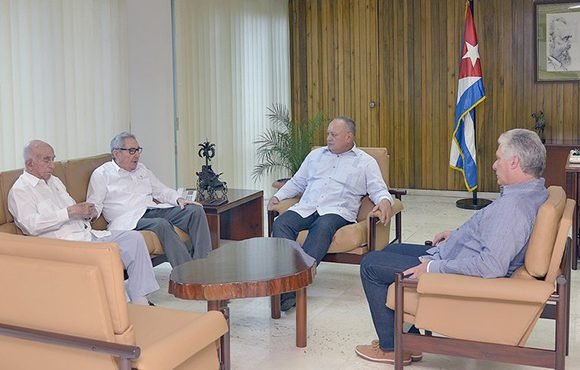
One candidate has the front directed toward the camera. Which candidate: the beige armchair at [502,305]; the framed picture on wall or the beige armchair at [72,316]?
the framed picture on wall

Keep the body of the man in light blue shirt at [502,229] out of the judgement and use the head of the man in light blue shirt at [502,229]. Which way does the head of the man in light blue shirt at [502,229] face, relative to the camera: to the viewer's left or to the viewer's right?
to the viewer's left

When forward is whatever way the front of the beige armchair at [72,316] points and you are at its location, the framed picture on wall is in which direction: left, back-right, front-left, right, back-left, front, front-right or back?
front

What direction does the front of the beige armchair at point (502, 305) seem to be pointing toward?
to the viewer's left

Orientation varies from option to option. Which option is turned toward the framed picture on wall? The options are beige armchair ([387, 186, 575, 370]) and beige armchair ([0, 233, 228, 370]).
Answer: beige armchair ([0, 233, 228, 370])

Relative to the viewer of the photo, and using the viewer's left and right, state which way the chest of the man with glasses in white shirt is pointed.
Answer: facing the viewer and to the right of the viewer

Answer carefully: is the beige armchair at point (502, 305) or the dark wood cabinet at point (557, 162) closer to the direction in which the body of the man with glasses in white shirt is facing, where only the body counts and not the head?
the beige armchair

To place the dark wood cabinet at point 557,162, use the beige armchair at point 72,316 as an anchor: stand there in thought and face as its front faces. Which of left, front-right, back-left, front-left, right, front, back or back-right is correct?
front

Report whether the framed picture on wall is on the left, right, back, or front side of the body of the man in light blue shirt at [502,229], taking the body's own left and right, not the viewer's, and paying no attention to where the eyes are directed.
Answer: right

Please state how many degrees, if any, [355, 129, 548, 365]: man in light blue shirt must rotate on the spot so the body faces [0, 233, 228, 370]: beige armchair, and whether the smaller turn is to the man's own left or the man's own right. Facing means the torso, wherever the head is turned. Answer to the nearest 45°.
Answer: approximately 45° to the man's own left

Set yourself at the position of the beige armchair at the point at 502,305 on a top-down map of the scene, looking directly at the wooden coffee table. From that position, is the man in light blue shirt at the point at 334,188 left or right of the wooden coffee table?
right

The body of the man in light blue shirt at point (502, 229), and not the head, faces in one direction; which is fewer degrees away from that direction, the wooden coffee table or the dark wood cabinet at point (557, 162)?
the wooden coffee table

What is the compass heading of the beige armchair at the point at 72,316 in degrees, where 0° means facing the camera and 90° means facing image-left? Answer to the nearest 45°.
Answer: approximately 225°

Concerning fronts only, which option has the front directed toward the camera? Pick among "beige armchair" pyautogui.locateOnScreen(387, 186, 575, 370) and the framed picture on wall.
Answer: the framed picture on wall

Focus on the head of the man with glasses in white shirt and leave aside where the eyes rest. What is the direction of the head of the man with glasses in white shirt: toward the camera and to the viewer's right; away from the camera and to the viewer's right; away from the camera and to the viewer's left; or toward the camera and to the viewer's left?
toward the camera and to the viewer's right

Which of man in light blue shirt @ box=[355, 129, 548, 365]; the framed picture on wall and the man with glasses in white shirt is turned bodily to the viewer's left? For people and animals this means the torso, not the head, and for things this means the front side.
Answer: the man in light blue shirt

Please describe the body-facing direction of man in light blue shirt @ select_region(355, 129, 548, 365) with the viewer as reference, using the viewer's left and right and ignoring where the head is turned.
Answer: facing to the left of the viewer
